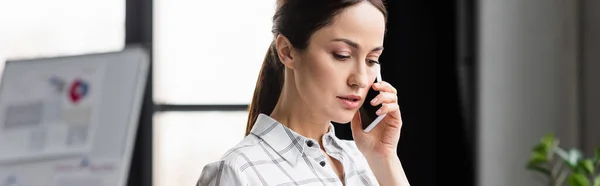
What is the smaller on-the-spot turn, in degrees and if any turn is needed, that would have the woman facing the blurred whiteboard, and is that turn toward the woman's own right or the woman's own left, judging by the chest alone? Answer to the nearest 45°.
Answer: approximately 90° to the woman's own right

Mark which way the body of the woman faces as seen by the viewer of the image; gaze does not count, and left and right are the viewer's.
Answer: facing the viewer and to the right of the viewer
